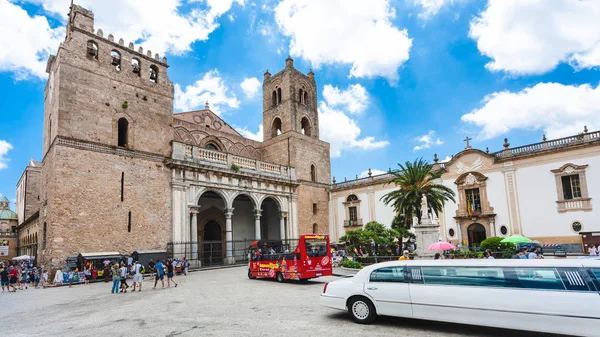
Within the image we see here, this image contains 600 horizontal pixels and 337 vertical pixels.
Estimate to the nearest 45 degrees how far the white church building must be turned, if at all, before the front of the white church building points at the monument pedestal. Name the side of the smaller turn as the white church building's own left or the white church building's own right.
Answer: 0° — it already faces it

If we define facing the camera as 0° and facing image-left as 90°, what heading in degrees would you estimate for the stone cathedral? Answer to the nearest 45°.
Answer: approximately 315°

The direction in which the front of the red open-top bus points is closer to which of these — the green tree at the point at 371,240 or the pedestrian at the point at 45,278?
the pedestrian

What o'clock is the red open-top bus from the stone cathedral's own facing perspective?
The red open-top bus is roughly at 12 o'clock from the stone cathedral.
